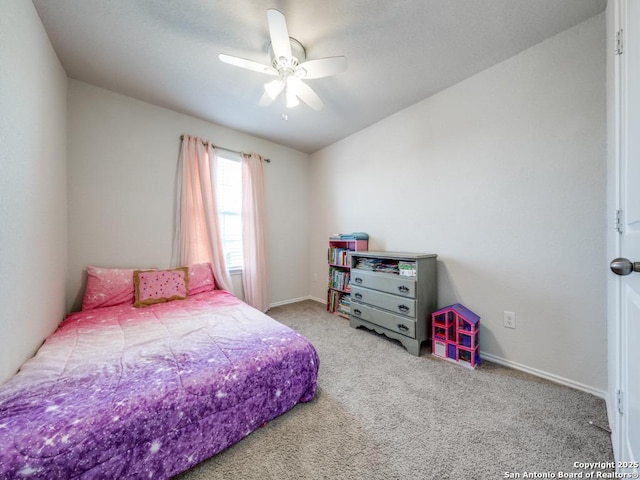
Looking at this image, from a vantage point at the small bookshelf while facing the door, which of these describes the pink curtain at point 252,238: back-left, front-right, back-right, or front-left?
back-right

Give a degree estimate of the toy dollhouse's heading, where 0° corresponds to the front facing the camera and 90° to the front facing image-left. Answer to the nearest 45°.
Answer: approximately 45°

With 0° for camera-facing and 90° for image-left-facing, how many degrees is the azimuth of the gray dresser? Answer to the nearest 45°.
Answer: approximately 45°

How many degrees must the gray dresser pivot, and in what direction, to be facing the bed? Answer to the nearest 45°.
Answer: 0° — it already faces it

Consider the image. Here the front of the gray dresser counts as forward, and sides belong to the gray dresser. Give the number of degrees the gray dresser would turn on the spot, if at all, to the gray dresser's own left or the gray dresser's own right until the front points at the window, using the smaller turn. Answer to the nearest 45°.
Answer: approximately 45° to the gray dresser's own right

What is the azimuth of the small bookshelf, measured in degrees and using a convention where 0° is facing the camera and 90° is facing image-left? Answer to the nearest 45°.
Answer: approximately 45°

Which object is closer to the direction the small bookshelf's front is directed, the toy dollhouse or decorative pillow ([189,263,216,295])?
the decorative pillow
